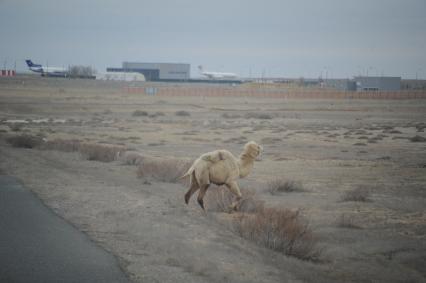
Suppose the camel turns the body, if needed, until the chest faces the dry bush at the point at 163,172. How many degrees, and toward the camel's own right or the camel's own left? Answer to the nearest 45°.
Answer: approximately 90° to the camel's own left

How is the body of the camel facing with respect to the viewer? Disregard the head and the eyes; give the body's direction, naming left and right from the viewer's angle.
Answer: facing to the right of the viewer

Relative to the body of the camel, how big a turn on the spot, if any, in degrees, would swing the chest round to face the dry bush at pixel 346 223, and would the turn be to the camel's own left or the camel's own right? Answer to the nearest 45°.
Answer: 0° — it already faces it

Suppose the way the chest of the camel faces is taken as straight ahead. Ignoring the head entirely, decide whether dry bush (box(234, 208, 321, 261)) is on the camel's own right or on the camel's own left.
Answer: on the camel's own right

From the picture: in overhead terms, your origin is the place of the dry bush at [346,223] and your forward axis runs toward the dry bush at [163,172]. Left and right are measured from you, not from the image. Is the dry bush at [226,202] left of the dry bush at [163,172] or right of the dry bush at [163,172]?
left

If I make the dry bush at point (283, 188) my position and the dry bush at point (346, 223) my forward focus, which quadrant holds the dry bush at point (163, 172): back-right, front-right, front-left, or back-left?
back-right

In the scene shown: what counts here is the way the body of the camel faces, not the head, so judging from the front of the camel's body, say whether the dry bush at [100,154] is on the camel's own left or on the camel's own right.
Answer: on the camel's own left

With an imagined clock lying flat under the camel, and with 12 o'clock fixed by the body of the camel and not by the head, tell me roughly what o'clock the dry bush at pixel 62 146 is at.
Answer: The dry bush is roughly at 8 o'clock from the camel.
